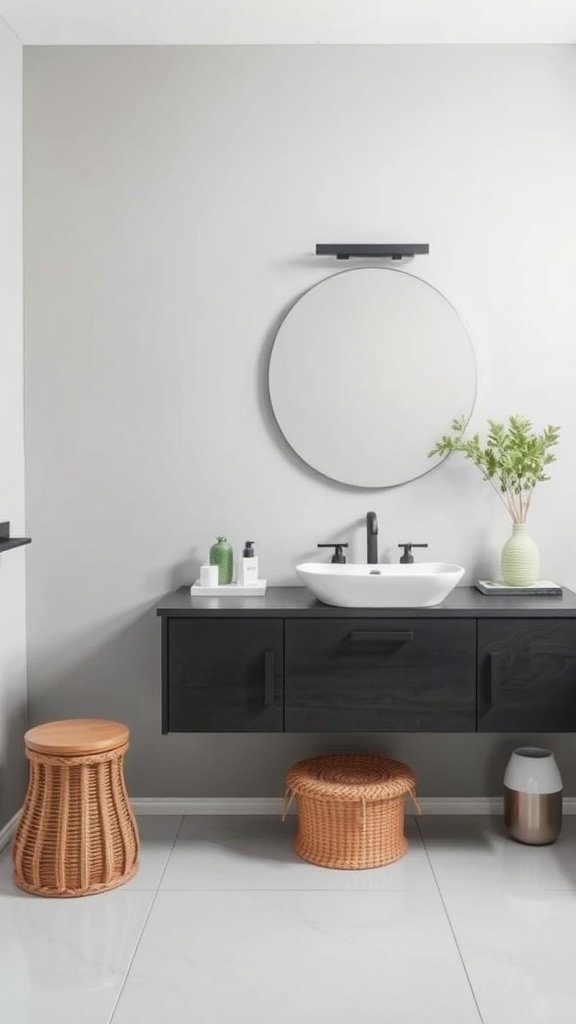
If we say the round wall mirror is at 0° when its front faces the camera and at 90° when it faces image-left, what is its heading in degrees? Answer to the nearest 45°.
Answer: approximately 0°

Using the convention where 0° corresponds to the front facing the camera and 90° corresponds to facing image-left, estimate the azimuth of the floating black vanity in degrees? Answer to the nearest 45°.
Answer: approximately 0°

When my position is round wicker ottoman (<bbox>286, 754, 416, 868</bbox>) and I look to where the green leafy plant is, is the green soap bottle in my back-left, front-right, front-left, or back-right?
back-left
